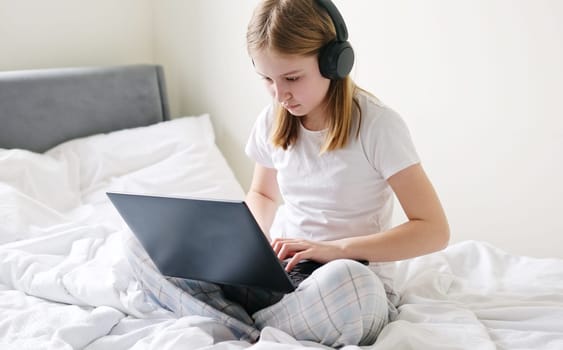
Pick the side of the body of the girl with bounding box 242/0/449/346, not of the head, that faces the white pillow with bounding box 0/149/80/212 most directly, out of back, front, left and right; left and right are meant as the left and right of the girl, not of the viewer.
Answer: right

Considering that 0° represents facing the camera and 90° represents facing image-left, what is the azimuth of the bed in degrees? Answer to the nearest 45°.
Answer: approximately 315°
